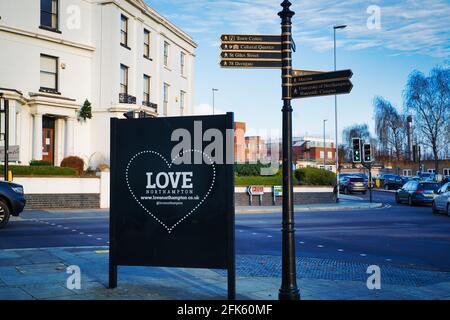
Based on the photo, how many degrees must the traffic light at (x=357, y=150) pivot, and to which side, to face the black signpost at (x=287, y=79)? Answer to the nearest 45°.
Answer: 0° — it already faces it

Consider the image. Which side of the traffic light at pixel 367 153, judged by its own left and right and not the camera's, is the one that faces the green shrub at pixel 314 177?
right

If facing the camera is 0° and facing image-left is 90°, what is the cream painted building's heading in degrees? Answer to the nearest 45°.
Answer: approximately 315°

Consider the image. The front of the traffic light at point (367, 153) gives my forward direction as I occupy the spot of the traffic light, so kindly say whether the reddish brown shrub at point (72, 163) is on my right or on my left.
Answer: on my right

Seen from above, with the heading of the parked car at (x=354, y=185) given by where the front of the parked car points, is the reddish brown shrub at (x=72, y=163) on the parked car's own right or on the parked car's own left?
on the parked car's own left

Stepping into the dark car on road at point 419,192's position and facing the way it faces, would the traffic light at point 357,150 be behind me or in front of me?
in front

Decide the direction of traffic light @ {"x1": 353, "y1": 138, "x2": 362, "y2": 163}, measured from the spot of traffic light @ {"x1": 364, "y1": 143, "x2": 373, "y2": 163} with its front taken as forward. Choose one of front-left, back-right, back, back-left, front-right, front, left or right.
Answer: right

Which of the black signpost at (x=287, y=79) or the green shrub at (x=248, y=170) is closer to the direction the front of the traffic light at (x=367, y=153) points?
the black signpost

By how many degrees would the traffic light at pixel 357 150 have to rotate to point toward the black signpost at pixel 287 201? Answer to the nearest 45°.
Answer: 0° — it already faces it

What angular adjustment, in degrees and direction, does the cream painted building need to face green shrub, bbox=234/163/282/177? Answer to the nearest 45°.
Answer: approximately 45° to its left

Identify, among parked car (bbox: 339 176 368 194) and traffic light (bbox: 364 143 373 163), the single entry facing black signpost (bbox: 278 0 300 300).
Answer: the traffic light
